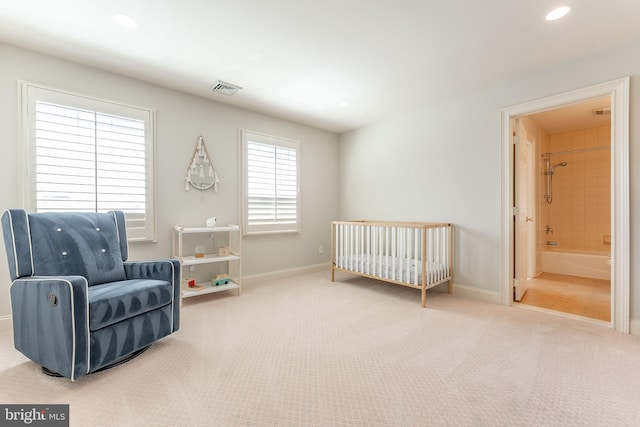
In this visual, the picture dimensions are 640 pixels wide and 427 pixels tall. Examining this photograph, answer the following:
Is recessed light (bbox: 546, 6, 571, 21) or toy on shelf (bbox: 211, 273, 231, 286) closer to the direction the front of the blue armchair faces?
the recessed light

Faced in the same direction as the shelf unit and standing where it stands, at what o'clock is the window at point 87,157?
The window is roughly at 4 o'clock from the shelf unit.

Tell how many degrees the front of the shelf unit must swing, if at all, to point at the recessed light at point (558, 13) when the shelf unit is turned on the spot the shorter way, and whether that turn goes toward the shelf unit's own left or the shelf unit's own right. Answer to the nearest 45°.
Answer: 0° — it already faces it

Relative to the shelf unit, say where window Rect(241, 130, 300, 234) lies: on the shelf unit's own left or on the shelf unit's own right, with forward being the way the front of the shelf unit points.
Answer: on the shelf unit's own left

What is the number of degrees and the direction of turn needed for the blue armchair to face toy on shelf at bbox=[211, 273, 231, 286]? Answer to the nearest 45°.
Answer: approximately 90° to its left

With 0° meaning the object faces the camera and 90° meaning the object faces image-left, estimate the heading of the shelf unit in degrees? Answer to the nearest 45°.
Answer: approximately 315°

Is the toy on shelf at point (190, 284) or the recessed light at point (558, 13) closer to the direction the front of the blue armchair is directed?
the recessed light

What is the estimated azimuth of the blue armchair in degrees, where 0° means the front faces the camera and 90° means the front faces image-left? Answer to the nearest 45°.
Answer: approximately 315°

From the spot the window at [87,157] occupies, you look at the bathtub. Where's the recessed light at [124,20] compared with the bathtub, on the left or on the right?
right

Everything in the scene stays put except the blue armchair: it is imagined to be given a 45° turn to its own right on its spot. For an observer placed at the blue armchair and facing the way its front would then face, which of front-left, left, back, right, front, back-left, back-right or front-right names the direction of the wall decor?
back-left

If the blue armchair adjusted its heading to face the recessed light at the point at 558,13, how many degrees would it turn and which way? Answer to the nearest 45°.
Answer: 0° — it already faces it
